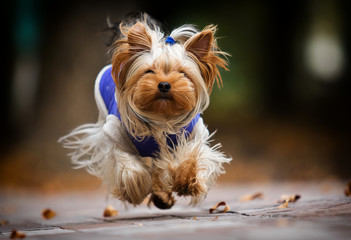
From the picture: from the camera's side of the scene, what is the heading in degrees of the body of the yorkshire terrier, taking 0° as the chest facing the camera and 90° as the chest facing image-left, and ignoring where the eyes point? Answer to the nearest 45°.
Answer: approximately 0°
